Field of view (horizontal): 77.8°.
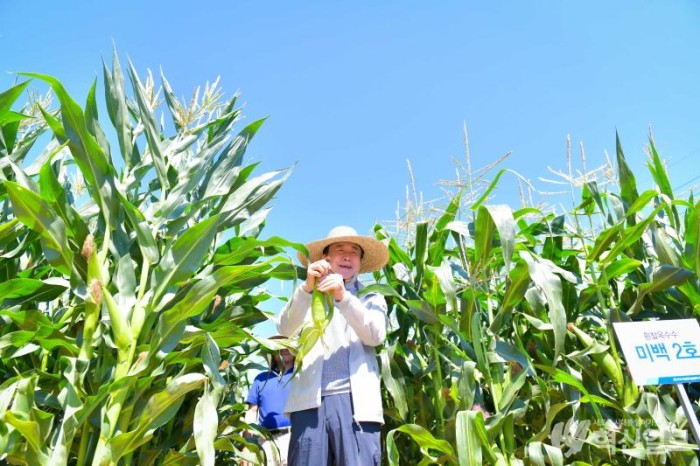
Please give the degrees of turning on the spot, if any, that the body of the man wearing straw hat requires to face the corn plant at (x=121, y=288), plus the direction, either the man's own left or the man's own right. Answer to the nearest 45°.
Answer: approximately 45° to the man's own right

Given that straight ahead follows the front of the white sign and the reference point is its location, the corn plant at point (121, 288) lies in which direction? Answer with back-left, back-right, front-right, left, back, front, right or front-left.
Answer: front-right

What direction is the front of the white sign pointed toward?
toward the camera

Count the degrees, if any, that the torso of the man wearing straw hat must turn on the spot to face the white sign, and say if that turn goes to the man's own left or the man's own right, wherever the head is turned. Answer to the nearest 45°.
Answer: approximately 90° to the man's own left

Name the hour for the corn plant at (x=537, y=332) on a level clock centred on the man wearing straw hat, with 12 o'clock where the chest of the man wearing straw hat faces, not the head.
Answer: The corn plant is roughly at 9 o'clock from the man wearing straw hat.

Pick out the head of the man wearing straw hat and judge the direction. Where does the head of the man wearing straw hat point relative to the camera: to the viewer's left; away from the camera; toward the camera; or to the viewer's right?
toward the camera

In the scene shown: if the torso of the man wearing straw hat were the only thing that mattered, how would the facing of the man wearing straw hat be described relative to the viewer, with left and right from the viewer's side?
facing the viewer

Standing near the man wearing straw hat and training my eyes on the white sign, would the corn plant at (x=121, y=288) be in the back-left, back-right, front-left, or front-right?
back-right

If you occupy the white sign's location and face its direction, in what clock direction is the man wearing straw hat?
The man wearing straw hat is roughly at 2 o'clock from the white sign.

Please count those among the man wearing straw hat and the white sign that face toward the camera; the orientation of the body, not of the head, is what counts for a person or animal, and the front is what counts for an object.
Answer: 2

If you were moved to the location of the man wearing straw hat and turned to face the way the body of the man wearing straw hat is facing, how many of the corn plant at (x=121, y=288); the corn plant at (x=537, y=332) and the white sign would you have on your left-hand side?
2
